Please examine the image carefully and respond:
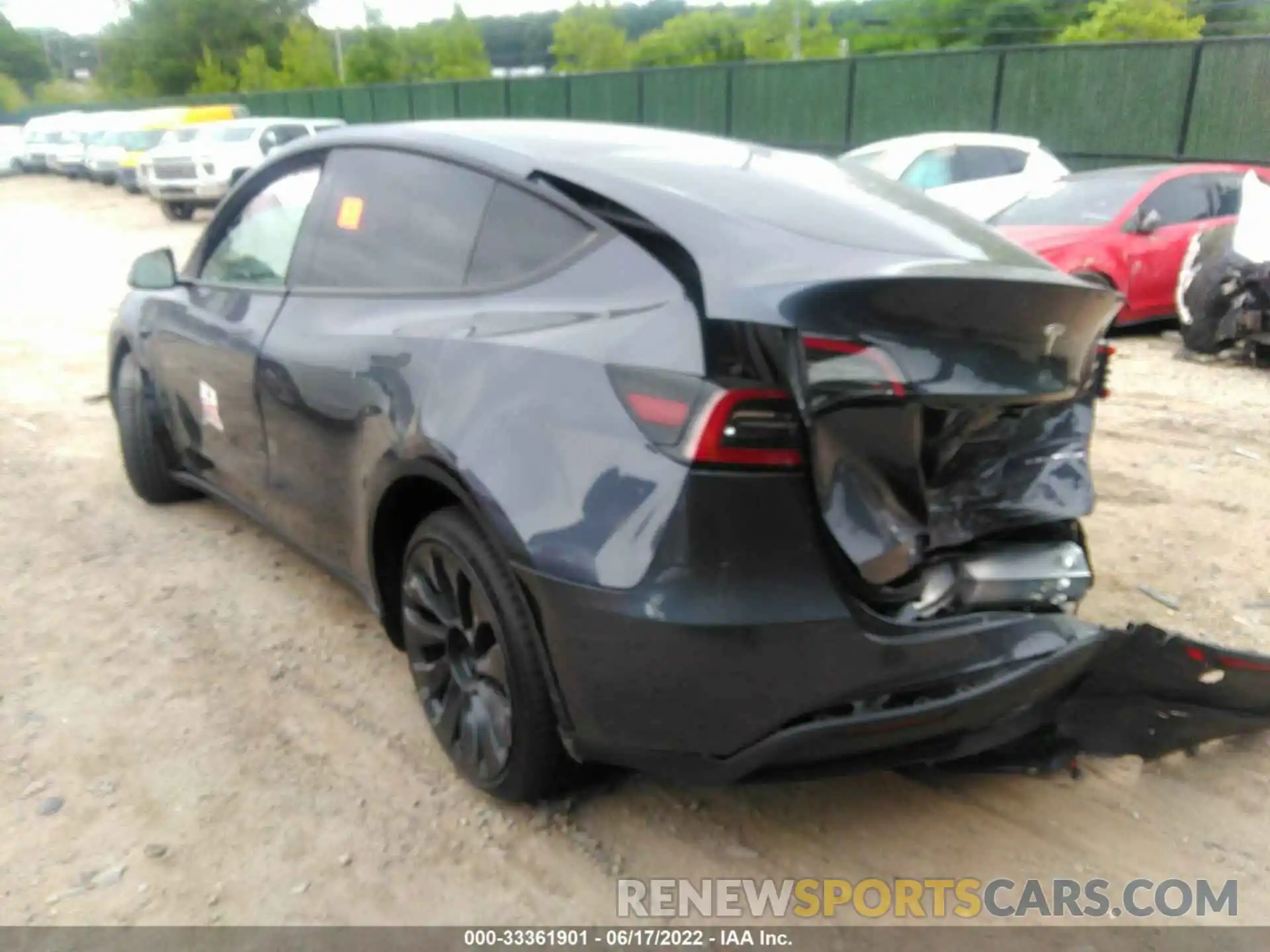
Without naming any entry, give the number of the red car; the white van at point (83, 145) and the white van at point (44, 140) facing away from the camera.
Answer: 0

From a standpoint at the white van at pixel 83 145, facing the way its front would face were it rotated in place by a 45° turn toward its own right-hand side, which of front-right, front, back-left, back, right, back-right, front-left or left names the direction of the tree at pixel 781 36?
back

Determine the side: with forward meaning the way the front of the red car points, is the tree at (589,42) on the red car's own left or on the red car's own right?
on the red car's own right

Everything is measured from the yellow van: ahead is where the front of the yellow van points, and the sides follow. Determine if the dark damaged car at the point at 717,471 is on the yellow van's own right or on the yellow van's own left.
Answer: on the yellow van's own left

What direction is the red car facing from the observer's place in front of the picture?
facing the viewer and to the left of the viewer

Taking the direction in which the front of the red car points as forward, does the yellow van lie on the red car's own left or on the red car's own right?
on the red car's own right

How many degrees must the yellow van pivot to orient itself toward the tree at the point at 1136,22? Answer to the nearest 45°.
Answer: approximately 135° to its left

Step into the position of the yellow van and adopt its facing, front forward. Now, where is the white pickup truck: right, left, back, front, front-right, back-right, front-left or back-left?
front-left

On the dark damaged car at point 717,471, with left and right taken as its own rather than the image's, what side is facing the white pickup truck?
front

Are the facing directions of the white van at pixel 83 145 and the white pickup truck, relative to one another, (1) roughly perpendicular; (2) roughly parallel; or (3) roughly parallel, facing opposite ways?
roughly parallel

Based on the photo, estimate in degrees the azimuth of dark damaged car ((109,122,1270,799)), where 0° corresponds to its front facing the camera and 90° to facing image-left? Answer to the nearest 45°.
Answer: approximately 135°

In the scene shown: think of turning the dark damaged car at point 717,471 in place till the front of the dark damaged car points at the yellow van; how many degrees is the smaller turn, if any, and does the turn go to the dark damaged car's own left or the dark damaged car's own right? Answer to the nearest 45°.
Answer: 0° — it already faces it

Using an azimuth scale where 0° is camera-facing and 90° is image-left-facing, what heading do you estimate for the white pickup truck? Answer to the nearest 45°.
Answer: approximately 45°
